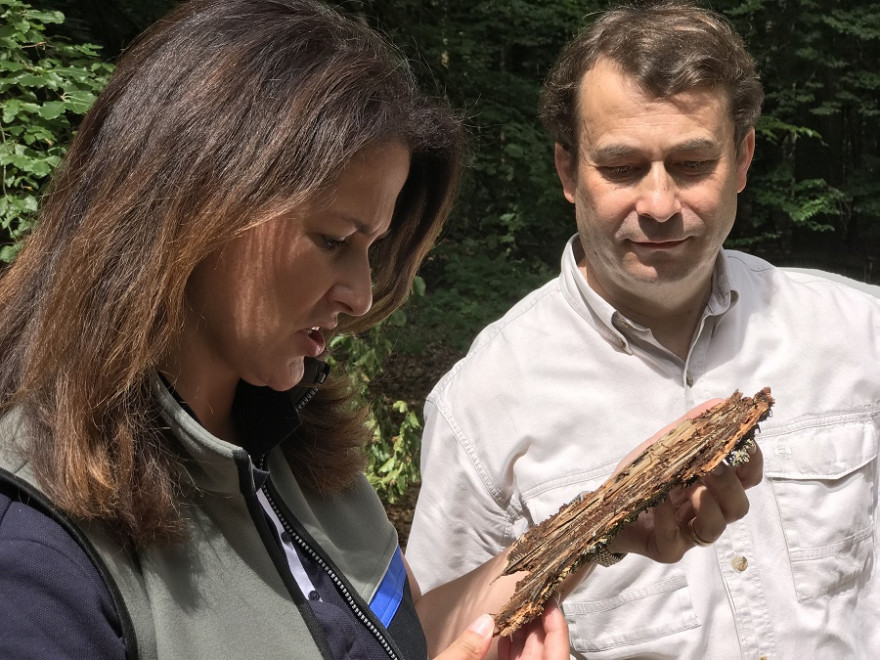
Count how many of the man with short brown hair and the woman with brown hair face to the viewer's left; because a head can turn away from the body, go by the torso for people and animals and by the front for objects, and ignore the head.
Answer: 0

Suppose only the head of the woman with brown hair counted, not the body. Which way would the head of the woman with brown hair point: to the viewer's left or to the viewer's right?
to the viewer's right

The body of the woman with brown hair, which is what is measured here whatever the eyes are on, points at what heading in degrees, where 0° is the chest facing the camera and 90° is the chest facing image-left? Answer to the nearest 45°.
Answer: approximately 315°

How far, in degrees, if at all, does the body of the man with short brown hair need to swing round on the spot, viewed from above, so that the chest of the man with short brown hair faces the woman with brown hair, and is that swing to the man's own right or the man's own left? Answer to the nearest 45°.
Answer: approximately 45° to the man's own right

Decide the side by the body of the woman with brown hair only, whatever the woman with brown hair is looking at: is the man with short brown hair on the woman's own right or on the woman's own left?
on the woman's own left

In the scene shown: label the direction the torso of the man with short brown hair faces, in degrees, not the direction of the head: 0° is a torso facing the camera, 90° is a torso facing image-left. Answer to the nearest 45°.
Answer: approximately 0°
